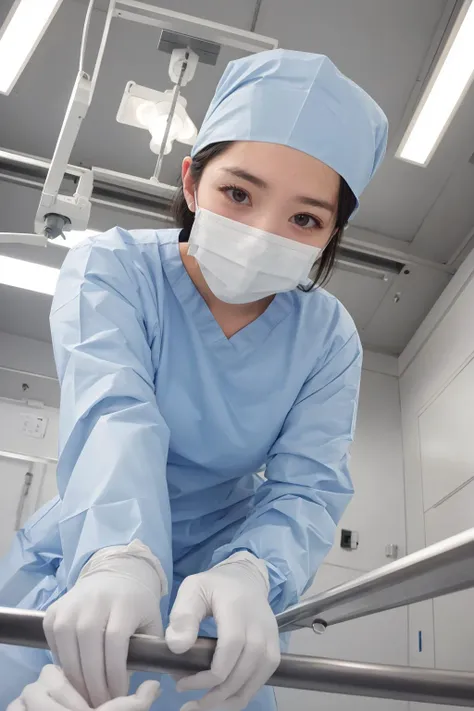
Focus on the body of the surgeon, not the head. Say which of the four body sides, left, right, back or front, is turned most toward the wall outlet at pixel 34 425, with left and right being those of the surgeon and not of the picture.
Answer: back

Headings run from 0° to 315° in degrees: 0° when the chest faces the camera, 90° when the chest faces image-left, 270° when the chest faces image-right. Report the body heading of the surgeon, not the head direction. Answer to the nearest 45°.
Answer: approximately 0°
